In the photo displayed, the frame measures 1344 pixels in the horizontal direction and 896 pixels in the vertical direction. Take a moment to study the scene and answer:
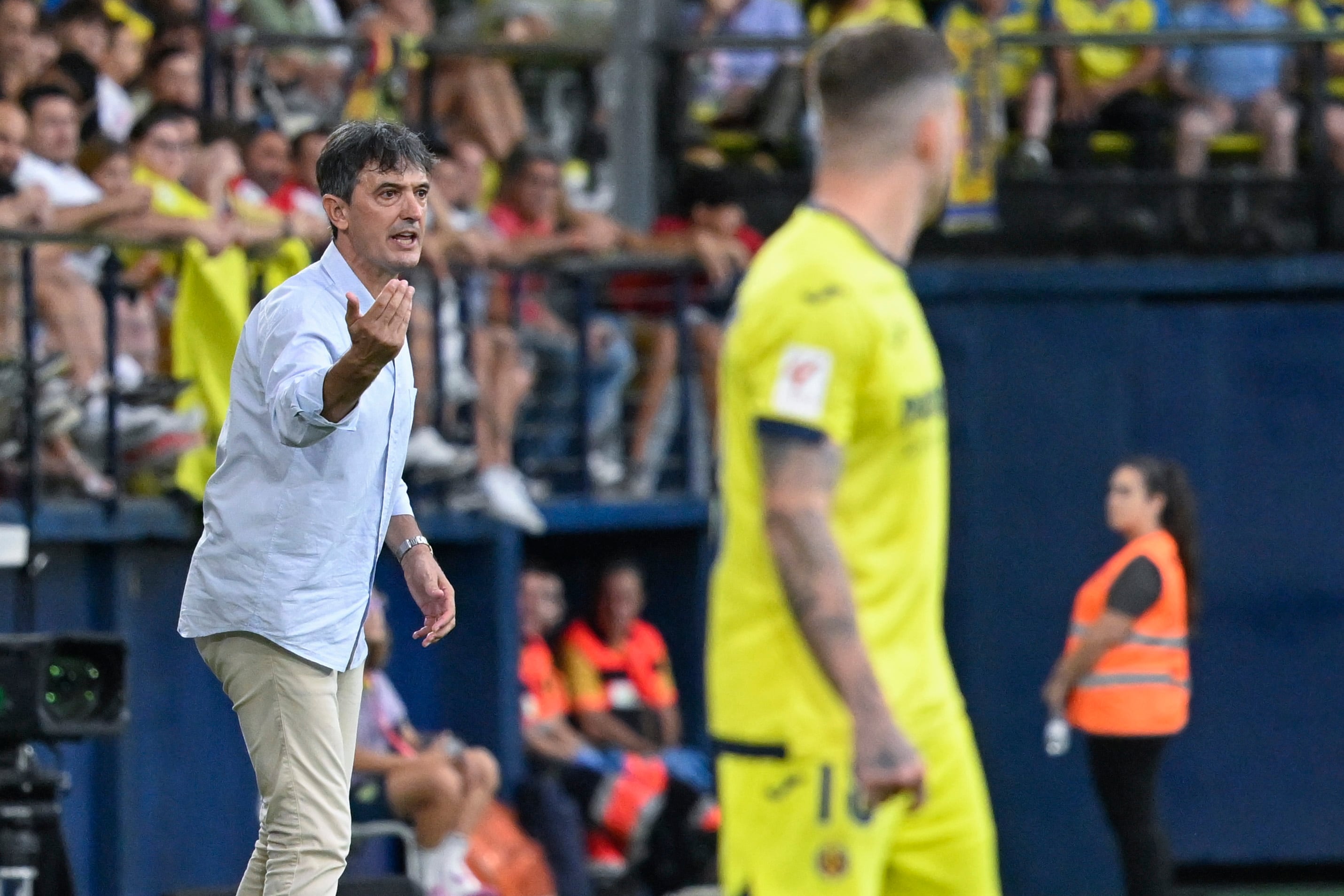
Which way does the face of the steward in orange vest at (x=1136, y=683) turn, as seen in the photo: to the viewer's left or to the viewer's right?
to the viewer's left

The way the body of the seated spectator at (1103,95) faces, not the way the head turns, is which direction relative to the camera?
toward the camera

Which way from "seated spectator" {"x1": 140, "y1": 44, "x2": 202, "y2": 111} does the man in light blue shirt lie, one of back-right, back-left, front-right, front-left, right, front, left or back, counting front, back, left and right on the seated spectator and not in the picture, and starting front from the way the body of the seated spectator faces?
front-right

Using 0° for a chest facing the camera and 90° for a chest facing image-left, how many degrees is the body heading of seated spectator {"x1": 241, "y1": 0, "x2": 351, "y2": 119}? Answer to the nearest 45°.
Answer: approximately 0°

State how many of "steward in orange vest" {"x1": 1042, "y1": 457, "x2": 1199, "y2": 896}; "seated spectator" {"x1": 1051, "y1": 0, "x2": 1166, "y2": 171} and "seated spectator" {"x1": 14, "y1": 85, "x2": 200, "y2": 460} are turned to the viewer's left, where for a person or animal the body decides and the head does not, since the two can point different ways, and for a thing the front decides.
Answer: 1

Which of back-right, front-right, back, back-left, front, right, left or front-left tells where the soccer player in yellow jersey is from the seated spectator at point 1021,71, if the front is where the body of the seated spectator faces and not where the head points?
front

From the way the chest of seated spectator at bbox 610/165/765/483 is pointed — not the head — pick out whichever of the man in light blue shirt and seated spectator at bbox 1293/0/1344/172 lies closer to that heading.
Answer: the man in light blue shirt

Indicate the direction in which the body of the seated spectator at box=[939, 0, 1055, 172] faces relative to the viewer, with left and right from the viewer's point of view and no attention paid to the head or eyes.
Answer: facing the viewer

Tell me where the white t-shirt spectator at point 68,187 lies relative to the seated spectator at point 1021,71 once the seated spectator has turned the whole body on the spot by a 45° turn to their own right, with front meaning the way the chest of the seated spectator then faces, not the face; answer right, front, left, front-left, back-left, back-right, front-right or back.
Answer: front

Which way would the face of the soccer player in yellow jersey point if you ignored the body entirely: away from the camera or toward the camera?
away from the camera
